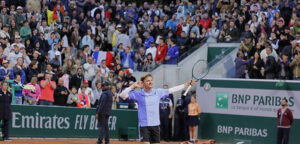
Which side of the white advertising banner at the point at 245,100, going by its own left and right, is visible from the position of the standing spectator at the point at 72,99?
right

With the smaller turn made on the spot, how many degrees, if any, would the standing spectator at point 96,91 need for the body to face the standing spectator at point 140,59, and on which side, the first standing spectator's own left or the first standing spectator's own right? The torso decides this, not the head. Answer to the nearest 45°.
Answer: approximately 90° to the first standing spectator's own left

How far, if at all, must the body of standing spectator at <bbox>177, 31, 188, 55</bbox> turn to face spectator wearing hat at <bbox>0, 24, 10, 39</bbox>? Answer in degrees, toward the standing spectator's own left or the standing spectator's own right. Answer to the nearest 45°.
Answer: approximately 90° to the standing spectator's own right

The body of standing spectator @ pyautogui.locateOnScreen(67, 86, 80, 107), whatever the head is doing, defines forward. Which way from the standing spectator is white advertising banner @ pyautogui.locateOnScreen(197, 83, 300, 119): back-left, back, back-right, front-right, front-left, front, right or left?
left
